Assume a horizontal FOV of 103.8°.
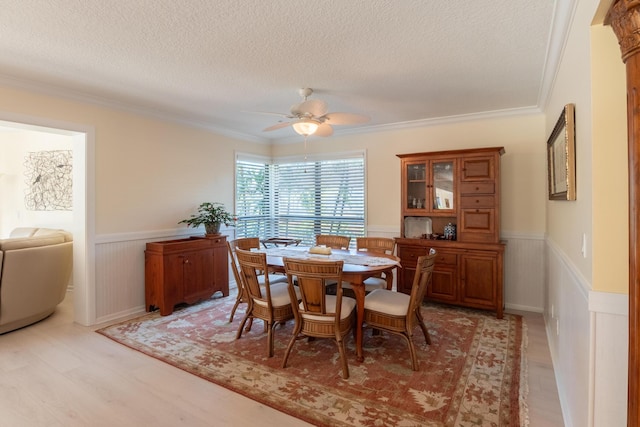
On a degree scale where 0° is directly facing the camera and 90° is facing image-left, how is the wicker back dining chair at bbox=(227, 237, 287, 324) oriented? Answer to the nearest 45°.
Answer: approximately 225°

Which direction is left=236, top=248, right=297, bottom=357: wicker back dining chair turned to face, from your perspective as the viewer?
facing away from the viewer and to the right of the viewer

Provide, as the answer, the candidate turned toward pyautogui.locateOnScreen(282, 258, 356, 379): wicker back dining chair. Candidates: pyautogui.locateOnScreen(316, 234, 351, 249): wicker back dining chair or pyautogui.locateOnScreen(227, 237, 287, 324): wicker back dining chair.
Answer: pyautogui.locateOnScreen(316, 234, 351, 249): wicker back dining chair

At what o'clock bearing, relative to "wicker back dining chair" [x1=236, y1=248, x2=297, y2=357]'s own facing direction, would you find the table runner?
The table runner is roughly at 1 o'clock from the wicker back dining chair.

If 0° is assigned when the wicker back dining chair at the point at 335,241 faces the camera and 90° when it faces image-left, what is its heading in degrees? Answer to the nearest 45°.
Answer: approximately 0°

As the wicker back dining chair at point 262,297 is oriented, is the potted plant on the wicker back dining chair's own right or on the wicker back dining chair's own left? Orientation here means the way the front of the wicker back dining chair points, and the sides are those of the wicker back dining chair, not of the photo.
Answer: on the wicker back dining chair's own left

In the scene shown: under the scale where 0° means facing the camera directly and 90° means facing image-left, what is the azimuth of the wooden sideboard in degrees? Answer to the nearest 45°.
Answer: approximately 315°

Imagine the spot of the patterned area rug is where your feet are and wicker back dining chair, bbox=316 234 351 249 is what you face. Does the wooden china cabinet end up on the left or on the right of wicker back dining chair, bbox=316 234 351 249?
right
